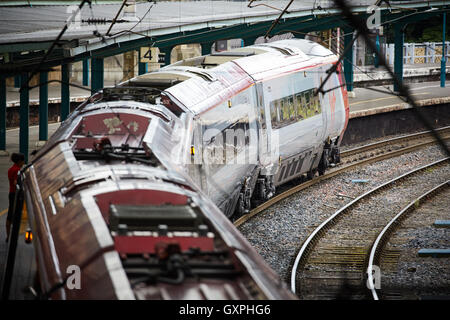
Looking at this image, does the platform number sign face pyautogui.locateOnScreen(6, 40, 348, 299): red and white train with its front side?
yes

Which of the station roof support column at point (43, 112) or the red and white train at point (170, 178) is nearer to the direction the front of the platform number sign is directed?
the red and white train

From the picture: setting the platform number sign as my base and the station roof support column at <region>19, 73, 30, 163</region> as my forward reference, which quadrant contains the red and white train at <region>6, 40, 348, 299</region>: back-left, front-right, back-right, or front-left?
front-left

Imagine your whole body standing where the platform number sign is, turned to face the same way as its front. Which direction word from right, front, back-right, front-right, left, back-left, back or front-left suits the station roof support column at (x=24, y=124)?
front-right

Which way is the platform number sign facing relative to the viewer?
toward the camera

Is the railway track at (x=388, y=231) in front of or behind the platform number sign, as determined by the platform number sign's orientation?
in front
